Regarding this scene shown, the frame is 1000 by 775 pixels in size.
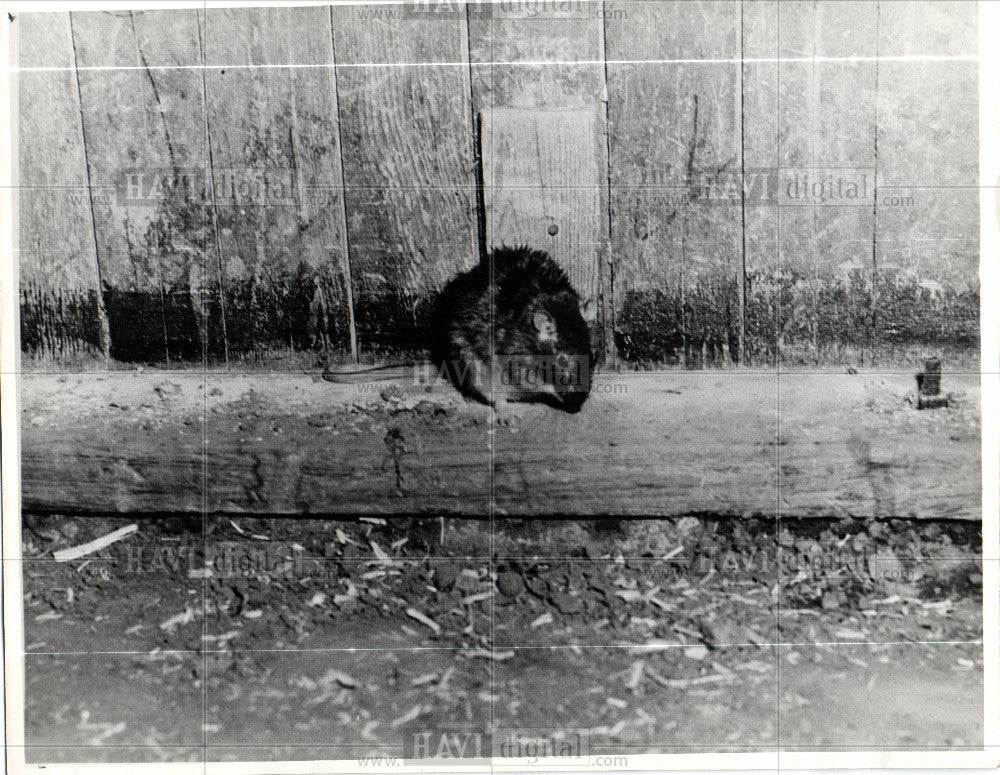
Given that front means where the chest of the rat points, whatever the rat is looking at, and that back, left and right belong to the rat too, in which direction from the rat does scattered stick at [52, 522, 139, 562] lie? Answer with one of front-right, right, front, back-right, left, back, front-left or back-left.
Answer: back-right

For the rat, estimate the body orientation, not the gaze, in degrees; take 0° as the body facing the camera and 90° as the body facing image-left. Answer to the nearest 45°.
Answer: approximately 315°
